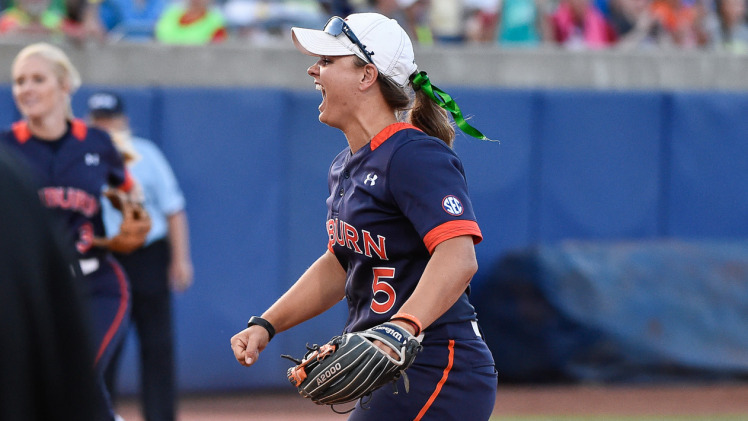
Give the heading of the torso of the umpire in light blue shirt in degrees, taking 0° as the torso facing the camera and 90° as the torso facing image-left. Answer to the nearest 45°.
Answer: approximately 45°
